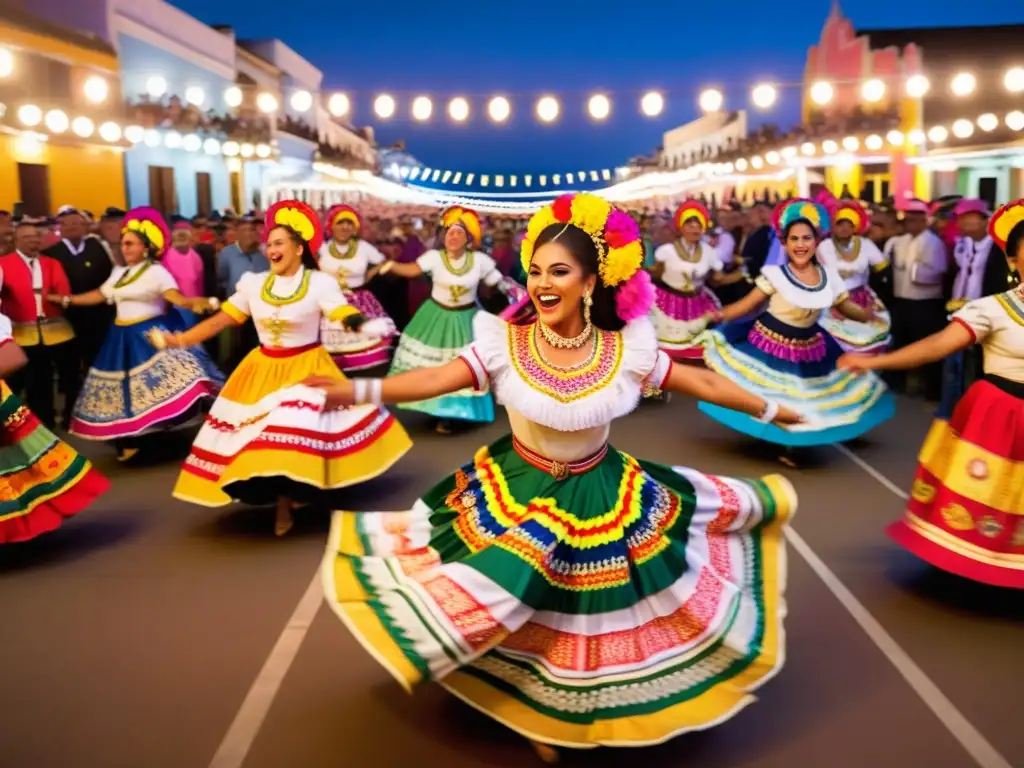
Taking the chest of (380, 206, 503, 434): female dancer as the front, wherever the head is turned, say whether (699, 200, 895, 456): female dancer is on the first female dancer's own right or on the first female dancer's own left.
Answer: on the first female dancer's own left

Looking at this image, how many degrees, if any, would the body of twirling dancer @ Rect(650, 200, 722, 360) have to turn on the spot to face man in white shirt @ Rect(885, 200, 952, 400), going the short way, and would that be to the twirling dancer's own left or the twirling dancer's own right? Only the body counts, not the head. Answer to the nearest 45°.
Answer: approximately 90° to the twirling dancer's own left

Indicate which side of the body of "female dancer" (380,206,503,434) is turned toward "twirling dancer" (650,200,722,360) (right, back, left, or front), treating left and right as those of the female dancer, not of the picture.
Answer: left

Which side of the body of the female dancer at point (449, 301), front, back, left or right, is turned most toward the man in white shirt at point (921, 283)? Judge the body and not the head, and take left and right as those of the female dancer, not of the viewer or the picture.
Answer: left

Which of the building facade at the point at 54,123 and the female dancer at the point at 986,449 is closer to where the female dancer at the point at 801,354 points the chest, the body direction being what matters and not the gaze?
the female dancer

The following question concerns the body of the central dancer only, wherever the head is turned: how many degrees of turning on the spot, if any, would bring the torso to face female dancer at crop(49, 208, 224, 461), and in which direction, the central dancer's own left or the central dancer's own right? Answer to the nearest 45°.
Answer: approximately 135° to the central dancer's own right

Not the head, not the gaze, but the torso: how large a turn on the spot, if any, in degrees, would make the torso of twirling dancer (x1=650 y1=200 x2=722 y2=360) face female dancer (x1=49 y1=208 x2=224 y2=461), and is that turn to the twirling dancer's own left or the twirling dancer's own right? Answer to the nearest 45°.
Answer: approximately 45° to the twirling dancer's own right

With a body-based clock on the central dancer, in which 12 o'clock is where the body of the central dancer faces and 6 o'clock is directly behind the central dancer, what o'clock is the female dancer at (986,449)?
The female dancer is roughly at 8 o'clock from the central dancer.
